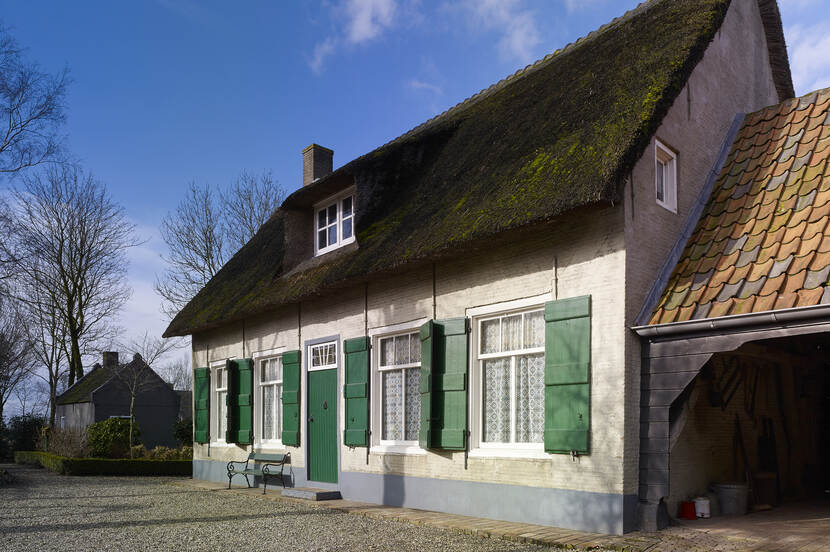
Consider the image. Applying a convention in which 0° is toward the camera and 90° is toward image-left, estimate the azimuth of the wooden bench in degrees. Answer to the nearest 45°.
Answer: approximately 45°

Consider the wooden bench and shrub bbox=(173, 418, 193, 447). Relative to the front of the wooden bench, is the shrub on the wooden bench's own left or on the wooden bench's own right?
on the wooden bench's own right

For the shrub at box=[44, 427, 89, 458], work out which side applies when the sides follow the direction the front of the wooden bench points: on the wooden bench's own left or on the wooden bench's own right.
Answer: on the wooden bench's own right

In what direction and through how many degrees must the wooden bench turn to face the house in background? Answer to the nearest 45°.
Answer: approximately 135° to its right
